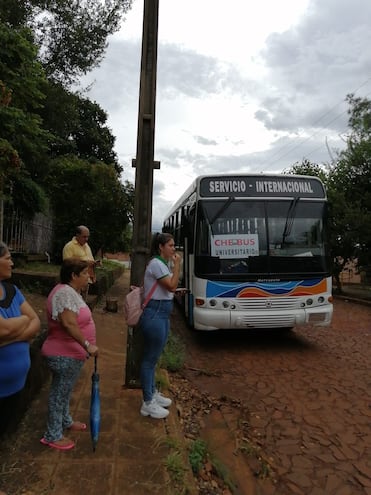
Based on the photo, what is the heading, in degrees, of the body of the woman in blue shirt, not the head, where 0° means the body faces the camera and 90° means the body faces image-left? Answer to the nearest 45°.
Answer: approximately 315°

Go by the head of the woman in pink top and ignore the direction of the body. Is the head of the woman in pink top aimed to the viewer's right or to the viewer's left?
to the viewer's right

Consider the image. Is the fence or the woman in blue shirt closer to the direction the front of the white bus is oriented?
the woman in blue shirt

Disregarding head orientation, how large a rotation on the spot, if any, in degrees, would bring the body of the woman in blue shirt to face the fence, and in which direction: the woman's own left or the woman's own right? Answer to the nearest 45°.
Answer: approximately 135° to the woman's own left

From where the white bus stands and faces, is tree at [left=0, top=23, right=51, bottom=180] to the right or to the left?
on its right

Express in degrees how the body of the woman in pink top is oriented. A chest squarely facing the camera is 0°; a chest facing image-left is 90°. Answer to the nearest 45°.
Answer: approximately 270°

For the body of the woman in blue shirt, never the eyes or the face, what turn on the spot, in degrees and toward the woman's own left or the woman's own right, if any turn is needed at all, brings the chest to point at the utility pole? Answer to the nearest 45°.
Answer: approximately 90° to the woman's own left
